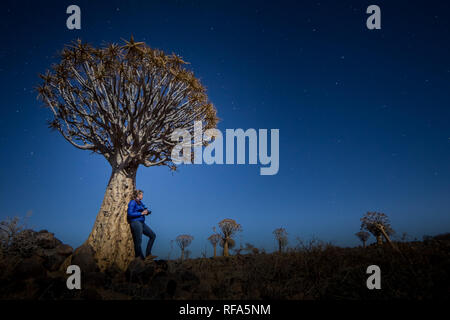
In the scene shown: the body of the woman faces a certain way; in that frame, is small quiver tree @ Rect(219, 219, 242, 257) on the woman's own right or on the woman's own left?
on the woman's own left

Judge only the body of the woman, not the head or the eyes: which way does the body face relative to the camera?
to the viewer's right

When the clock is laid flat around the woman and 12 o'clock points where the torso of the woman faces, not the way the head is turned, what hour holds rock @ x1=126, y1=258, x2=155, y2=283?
The rock is roughly at 3 o'clock from the woman.

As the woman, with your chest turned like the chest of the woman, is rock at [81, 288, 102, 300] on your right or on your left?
on your right
